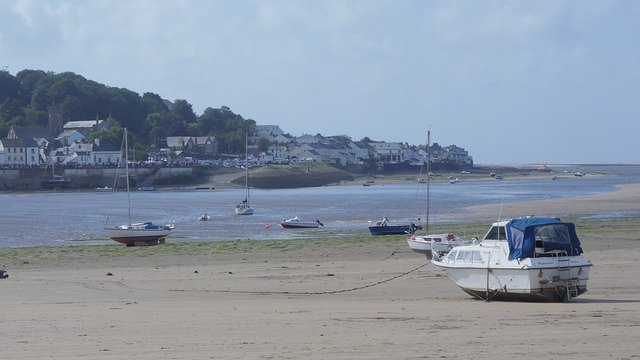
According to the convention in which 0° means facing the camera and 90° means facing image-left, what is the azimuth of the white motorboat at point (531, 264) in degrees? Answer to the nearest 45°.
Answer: approximately 135°

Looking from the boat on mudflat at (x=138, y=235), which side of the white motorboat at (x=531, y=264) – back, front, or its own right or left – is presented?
front

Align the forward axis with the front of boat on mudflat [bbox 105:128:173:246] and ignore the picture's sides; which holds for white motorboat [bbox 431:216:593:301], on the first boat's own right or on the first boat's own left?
on the first boat's own left

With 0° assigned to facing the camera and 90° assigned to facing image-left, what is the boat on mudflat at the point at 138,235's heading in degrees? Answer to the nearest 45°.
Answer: approximately 90°
